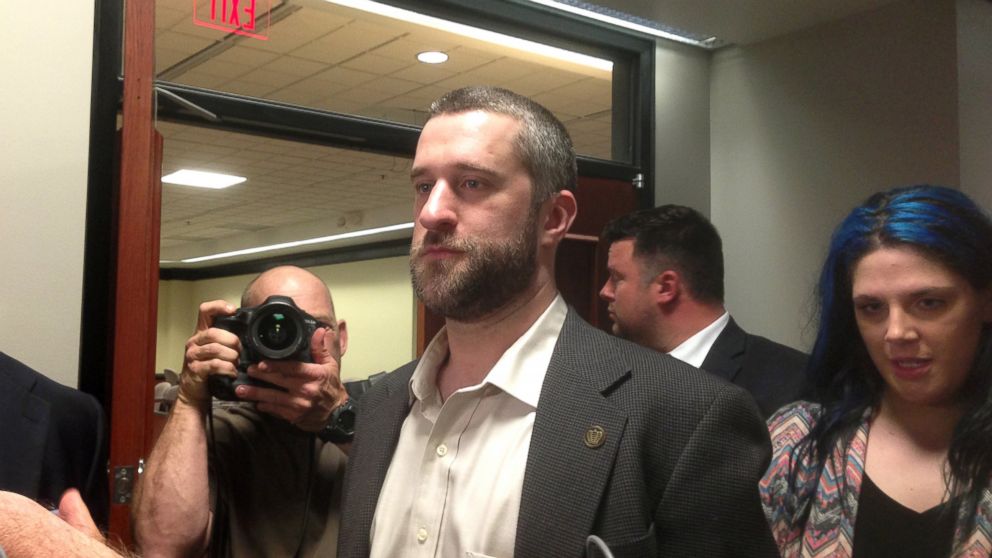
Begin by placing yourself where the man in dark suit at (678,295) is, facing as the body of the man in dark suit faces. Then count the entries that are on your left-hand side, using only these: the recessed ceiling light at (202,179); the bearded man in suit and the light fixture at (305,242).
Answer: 1

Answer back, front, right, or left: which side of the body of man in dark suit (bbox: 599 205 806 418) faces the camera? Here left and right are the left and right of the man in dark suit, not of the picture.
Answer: left

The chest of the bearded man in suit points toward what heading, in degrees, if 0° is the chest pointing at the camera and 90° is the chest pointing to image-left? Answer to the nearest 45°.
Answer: approximately 45°

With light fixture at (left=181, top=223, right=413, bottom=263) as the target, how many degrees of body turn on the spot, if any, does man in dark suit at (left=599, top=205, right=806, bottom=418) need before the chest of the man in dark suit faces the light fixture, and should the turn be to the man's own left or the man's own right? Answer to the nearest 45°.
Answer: approximately 45° to the man's own right

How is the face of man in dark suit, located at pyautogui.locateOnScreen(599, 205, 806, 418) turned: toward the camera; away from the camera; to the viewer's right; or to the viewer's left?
to the viewer's left

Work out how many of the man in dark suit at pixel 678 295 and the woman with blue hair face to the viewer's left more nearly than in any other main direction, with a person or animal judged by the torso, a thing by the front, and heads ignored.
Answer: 1

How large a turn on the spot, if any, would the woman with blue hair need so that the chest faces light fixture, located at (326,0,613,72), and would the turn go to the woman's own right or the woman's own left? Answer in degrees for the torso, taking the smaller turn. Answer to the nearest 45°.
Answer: approximately 135° to the woman's own right

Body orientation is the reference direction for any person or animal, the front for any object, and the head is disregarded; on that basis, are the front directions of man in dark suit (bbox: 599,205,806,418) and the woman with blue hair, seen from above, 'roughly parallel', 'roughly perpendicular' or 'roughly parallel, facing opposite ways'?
roughly perpendicular

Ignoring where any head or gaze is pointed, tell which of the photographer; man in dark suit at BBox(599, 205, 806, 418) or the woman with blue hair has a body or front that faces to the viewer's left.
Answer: the man in dark suit

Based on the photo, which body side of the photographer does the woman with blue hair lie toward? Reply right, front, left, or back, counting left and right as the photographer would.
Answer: left

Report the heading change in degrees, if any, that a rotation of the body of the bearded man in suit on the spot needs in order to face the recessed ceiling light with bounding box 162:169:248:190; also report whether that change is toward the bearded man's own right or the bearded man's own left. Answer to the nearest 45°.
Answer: approximately 90° to the bearded man's own right

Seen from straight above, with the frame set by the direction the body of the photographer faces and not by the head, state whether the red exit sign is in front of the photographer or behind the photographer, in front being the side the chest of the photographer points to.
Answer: behind

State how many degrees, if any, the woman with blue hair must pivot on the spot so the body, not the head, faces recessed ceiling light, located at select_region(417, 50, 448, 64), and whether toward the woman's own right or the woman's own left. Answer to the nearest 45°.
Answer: approximately 135° to the woman's own right

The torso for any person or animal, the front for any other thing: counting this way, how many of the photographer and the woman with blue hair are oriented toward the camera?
2
